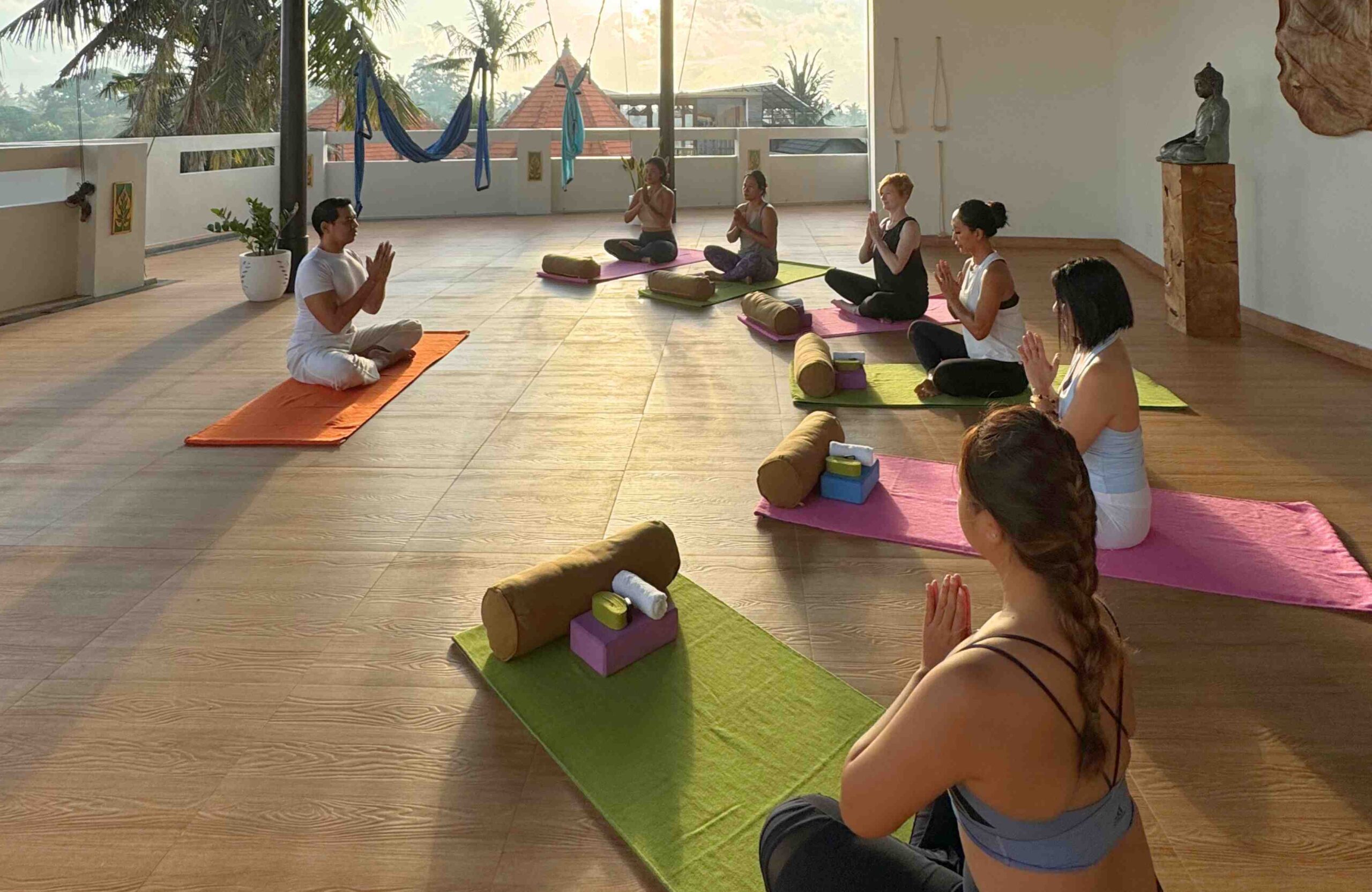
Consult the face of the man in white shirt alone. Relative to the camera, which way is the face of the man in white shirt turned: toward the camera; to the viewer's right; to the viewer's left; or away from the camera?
to the viewer's right

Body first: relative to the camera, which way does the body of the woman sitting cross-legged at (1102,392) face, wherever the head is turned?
to the viewer's left

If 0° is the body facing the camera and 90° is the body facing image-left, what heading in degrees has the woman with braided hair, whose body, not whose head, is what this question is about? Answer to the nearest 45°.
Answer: approximately 135°

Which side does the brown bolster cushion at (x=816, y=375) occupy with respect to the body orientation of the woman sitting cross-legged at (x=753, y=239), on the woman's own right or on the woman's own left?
on the woman's own left

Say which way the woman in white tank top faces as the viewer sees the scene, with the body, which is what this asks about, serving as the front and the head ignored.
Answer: to the viewer's left

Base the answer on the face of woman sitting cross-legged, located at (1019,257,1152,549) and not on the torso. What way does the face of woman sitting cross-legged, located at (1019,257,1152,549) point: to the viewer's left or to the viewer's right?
to the viewer's left

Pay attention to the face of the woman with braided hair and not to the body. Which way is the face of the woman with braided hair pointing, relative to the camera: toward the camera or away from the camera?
away from the camera

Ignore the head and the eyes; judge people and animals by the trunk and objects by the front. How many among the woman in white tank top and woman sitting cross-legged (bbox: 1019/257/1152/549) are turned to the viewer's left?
2
